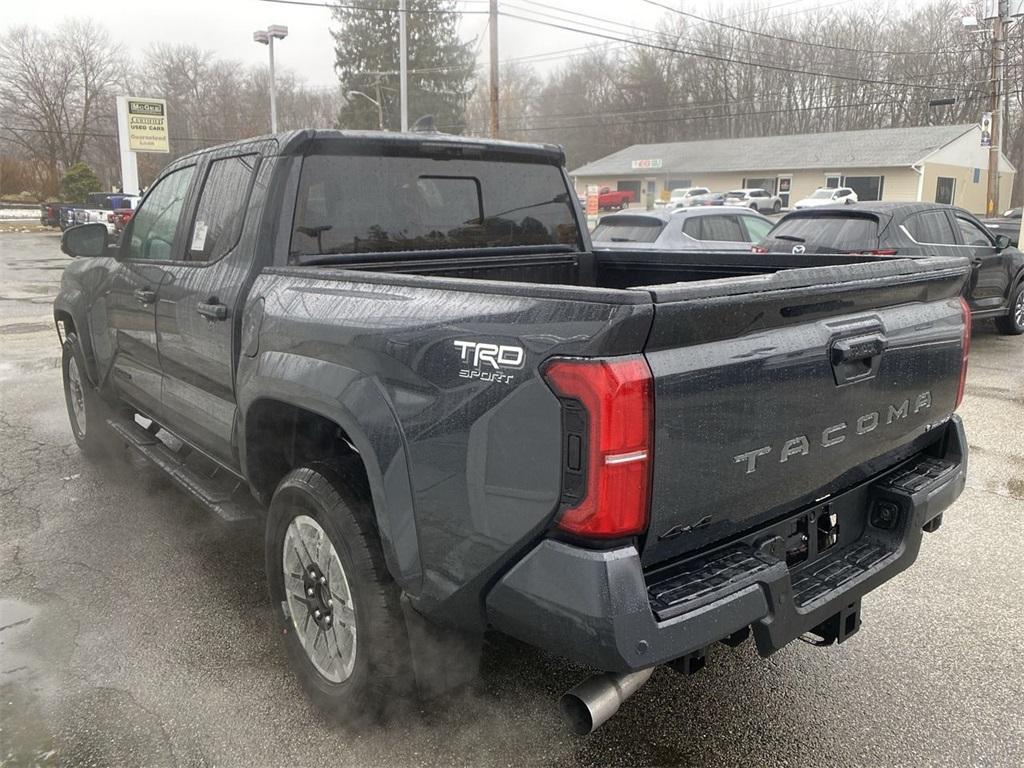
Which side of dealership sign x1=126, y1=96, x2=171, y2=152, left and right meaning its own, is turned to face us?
front

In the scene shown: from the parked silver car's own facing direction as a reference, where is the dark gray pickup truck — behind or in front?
behind

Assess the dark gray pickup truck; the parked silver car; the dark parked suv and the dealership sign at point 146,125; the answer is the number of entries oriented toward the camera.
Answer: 1

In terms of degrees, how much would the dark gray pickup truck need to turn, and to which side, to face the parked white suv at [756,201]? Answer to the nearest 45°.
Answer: approximately 45° to its right

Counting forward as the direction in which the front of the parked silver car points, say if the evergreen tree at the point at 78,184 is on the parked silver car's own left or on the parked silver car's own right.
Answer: on the parked silver car's own left

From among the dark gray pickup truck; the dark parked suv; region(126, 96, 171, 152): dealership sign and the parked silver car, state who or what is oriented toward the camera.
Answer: the dealership sign

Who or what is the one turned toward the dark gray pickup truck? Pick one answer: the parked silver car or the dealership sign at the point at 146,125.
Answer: the dealership sign

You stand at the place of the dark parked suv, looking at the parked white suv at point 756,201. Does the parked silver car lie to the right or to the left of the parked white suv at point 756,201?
left

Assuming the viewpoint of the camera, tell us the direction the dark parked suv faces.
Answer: facing away from the viewer and to the right of the viewer

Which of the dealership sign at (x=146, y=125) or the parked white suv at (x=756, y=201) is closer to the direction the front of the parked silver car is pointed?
the parked white suv

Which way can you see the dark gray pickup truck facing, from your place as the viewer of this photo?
facing away from the viewer and to the left of the viewer

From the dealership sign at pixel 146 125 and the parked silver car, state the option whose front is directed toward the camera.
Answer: the dealership sign

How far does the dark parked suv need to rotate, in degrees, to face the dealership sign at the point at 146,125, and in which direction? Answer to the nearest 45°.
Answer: approximately 90° to its left

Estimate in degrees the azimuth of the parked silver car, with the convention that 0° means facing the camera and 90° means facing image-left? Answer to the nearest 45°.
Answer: approximately 225°

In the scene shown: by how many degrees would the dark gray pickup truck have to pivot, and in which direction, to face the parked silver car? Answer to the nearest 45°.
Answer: approximately 45° to its right

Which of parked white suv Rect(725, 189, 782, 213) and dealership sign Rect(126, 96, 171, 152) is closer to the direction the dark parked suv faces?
the parked white suv
